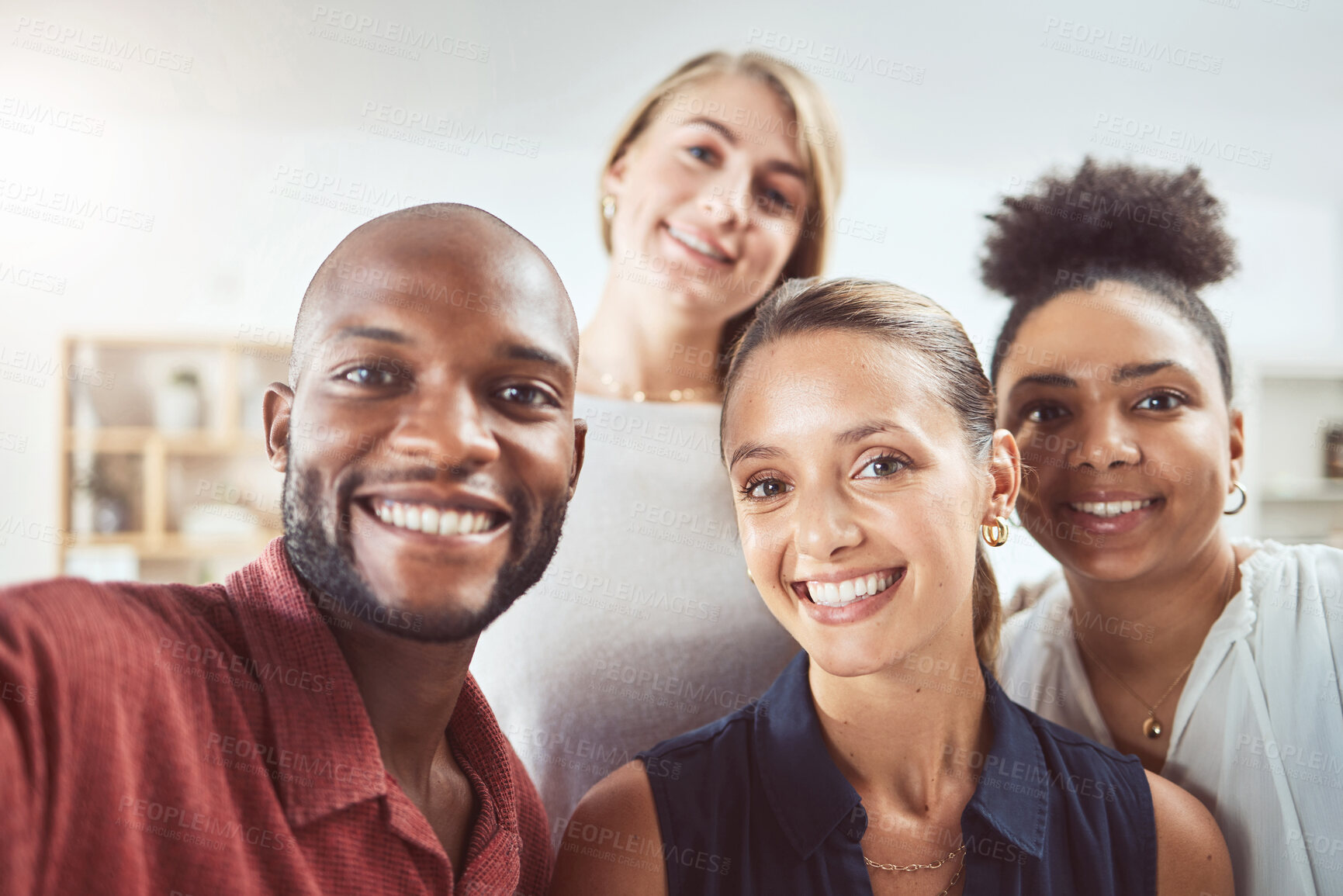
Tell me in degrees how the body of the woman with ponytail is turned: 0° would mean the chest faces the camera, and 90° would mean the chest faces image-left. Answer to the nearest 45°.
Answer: approximately 0°

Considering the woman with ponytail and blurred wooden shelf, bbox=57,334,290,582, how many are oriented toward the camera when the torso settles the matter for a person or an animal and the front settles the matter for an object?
2

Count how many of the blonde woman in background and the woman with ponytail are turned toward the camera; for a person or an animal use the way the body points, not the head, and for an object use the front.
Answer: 2

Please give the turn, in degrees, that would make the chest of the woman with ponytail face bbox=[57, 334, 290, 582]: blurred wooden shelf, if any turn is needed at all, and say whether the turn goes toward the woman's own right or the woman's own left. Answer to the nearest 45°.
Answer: approximately 135° to the woman's own right

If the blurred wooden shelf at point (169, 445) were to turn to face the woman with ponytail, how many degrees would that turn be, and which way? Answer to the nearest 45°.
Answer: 0° — it already faces them

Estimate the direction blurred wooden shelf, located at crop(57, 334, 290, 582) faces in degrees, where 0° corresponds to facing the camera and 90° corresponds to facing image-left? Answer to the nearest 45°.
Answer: approximately 0°
